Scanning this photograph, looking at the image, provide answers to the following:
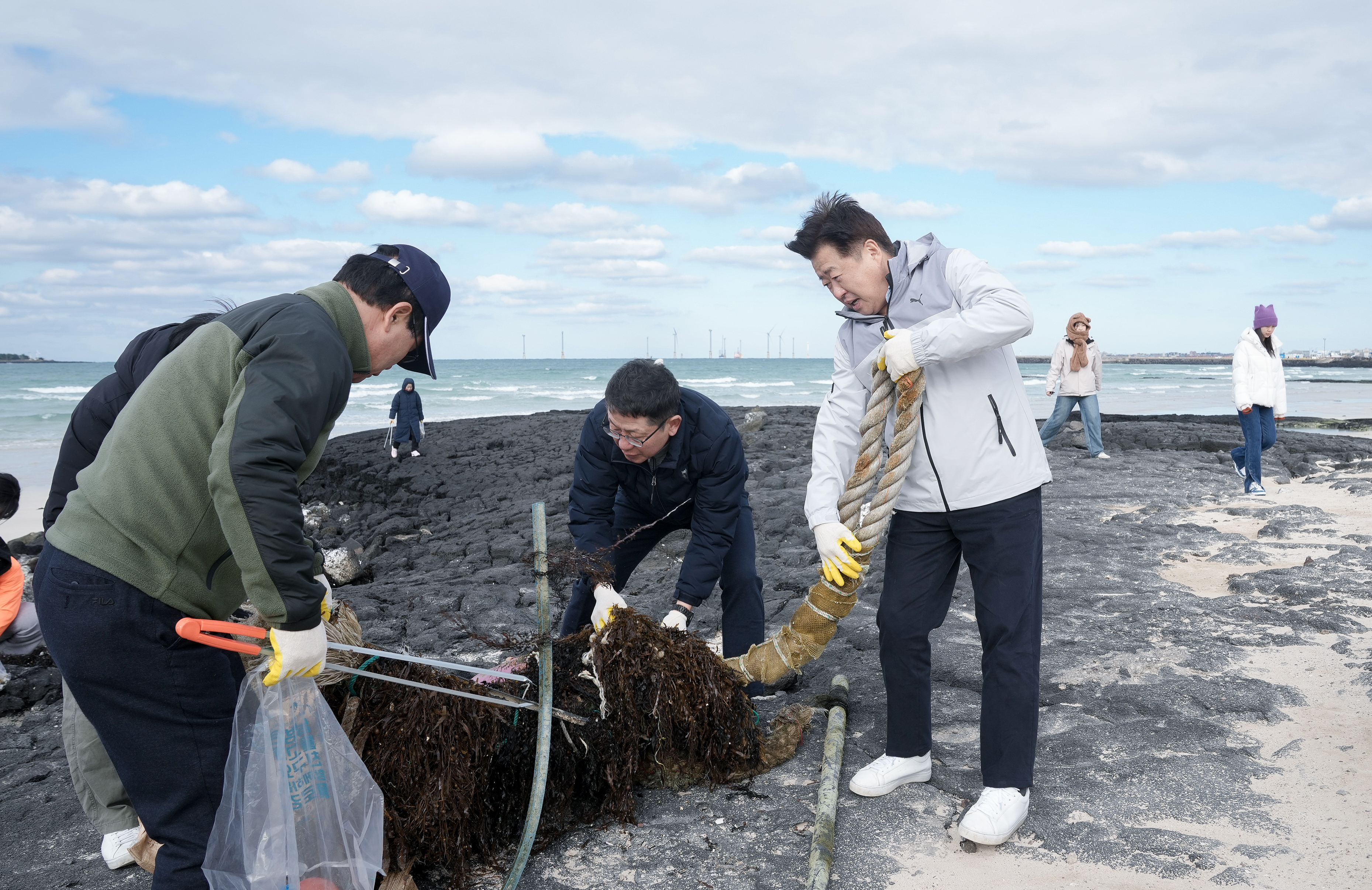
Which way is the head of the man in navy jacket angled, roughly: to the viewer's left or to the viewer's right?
to the viewer's left

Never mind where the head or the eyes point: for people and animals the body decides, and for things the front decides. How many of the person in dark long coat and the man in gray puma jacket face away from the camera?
0

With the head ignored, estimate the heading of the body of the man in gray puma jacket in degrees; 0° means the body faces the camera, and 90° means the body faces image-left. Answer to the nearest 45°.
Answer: approximately 45°

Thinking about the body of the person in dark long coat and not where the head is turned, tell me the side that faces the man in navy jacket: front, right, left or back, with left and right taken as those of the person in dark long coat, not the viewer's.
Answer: front

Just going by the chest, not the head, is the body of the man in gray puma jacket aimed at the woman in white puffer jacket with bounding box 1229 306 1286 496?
no

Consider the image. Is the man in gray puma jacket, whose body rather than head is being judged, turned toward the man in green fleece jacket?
yes

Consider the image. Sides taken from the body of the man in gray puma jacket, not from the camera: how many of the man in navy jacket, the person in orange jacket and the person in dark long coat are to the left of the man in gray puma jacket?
0

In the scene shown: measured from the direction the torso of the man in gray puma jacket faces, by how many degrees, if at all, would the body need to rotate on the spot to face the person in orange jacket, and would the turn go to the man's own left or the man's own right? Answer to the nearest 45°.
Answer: approximately 45° to the man's own right

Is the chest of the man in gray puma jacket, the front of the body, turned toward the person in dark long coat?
no

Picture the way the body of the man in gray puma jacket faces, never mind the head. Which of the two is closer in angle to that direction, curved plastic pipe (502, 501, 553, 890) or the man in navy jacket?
the curved plastic pipe

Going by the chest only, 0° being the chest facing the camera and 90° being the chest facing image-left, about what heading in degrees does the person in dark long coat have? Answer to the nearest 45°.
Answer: approximately 0°

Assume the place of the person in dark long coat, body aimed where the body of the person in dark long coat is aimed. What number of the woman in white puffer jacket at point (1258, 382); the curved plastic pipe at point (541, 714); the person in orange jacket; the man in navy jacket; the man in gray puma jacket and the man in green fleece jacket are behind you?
0

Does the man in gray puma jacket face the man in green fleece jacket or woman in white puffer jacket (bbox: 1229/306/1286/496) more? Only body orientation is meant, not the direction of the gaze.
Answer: the man in green fleece jacket

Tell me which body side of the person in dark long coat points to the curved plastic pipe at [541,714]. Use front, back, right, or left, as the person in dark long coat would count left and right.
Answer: front
